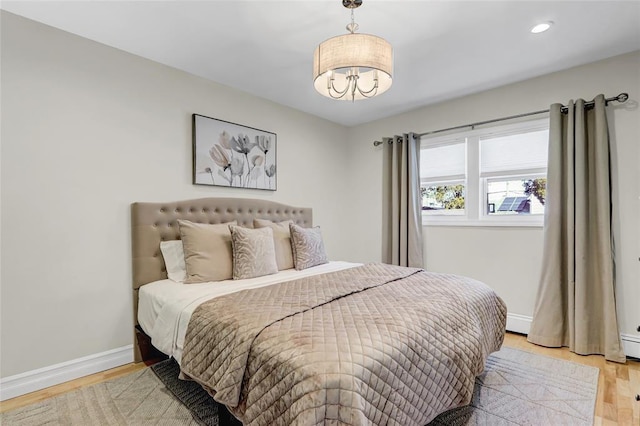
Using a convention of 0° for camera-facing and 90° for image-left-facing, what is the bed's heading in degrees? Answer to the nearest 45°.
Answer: approximately 315°

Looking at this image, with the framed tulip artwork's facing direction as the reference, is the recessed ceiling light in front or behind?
in front
